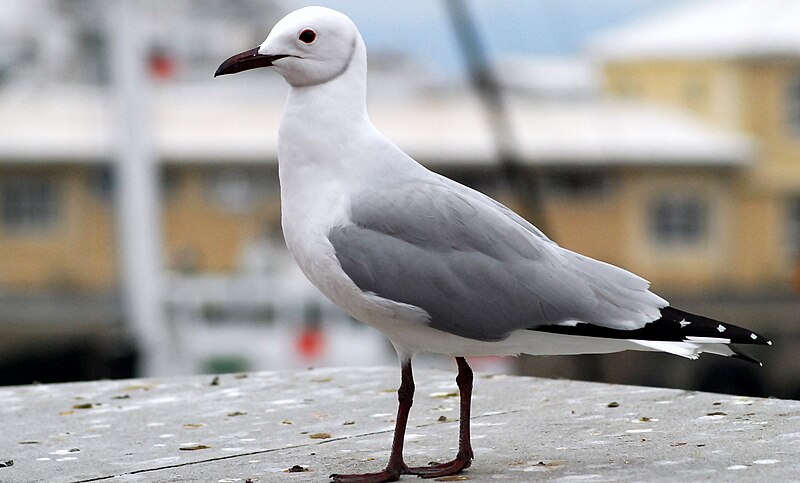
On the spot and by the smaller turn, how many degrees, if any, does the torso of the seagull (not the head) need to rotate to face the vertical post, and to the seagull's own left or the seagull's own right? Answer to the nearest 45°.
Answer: approximately 90° to the seagull's own right

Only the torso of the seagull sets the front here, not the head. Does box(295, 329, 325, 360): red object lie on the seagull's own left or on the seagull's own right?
on the seagull's own right

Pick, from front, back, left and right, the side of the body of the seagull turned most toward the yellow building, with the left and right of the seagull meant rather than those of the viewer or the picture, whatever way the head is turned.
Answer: right

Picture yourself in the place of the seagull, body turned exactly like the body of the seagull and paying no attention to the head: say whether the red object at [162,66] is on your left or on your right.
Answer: on your right

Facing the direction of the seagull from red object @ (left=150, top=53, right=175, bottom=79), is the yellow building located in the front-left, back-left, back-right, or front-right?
back-left

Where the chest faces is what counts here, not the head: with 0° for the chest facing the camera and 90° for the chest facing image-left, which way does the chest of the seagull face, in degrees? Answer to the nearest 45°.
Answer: approximately 90°
